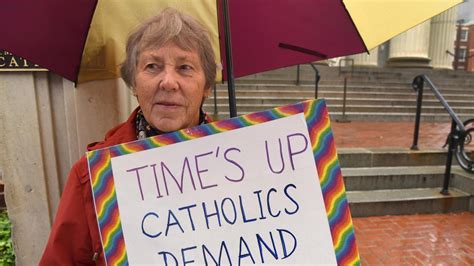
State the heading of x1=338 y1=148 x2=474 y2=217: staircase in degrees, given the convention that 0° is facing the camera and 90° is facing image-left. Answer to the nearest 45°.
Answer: approximately 0°

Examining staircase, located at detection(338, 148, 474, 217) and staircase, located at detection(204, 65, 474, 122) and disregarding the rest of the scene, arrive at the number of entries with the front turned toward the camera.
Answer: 2

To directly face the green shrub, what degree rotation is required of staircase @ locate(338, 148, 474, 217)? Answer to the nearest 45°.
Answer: approximately 45° to its right

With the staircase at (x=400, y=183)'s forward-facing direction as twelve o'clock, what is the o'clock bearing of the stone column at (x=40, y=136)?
The stone column is roughly at 1 o'clock from the staircase.

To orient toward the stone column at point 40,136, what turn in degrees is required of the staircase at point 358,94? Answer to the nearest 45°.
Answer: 0° — it already faces it

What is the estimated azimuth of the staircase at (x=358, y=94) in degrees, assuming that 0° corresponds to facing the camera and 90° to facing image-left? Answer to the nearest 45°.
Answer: approximately 0°
